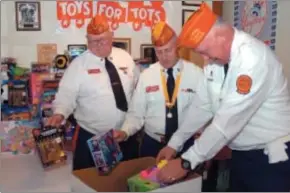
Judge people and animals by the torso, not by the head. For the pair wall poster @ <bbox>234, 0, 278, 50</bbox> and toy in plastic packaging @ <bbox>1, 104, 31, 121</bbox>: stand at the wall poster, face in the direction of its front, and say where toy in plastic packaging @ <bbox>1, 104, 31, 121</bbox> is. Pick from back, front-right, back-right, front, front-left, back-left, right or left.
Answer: right

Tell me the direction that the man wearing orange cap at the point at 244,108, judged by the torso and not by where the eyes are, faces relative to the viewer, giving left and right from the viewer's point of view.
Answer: facing to the left of the viewer

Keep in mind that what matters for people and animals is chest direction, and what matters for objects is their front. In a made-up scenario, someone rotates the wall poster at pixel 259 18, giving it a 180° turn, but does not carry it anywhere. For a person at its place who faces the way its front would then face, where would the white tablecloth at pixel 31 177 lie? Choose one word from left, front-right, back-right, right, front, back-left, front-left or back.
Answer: back-left

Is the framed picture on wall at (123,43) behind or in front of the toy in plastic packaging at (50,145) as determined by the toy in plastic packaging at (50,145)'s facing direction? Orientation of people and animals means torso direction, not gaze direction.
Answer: behind

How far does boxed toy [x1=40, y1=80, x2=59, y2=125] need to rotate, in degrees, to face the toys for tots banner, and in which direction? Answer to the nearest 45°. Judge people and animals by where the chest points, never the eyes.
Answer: approximately 135° to its left

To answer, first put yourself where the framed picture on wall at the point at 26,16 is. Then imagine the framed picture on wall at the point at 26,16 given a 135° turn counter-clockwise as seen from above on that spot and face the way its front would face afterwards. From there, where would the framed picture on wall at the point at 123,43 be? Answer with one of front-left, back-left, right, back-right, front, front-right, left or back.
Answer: front-right

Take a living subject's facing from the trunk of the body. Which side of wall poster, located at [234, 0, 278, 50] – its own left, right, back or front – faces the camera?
front

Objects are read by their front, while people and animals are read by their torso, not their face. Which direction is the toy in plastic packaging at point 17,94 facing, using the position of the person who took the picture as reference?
facing the viewer

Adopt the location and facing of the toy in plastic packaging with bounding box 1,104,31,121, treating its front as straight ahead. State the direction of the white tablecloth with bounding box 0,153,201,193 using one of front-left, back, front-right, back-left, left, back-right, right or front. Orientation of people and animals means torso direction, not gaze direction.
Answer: front
